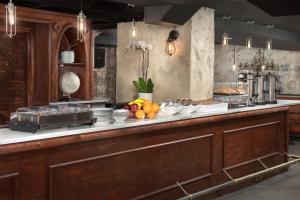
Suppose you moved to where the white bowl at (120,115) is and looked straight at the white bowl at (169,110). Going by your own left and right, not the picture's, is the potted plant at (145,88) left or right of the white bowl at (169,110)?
left

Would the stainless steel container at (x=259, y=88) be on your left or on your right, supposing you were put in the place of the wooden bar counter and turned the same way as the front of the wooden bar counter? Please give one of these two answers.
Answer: on your left

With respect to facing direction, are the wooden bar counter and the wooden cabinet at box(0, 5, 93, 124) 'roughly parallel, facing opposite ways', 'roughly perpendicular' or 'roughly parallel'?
roughly parallel

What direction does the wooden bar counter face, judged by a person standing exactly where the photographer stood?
facing the viewer and to the right of the viewer

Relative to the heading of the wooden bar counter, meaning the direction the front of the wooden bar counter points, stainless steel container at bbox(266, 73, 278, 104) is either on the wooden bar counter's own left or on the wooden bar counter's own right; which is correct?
on the wooden bar counter's own left

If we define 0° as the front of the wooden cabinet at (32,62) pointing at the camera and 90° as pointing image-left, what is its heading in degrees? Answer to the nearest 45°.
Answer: approximately 315°

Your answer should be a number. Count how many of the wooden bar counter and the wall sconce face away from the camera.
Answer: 0

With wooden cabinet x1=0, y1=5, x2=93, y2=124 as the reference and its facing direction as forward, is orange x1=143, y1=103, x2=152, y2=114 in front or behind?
in front

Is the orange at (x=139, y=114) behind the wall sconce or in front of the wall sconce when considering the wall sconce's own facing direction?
in front

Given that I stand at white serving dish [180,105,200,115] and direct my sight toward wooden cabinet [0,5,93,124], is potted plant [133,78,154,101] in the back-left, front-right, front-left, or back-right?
front-right
